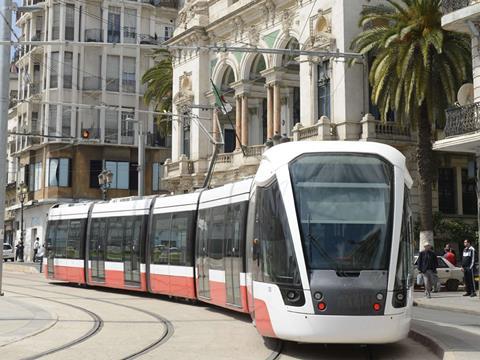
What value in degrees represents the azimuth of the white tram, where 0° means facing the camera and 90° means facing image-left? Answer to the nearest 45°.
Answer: approximately 315°

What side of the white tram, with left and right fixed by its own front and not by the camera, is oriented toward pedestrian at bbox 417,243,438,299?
left

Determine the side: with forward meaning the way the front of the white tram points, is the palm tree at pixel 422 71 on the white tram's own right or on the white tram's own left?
on the white tram's own left

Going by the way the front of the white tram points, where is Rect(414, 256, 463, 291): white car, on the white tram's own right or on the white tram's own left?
on the white tram's own left

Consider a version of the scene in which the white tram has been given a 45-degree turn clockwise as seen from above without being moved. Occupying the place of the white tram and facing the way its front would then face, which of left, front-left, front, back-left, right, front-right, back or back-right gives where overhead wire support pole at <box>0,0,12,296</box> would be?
back-right

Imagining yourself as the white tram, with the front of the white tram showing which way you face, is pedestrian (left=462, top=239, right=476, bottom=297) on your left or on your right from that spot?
on your left
